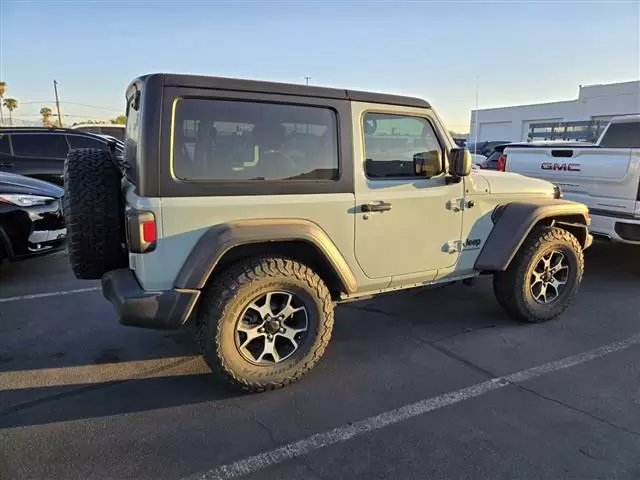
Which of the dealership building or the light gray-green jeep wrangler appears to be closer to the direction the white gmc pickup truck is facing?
the dealership building

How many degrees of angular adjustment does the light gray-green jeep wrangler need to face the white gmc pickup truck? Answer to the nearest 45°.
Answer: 0° — it already faces it

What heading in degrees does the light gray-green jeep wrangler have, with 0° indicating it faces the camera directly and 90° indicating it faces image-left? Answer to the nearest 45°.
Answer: approximately 225°

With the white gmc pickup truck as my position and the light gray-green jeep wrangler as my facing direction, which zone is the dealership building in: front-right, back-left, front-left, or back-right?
back-right

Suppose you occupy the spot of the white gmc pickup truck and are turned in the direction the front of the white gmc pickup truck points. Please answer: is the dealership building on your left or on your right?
on your left

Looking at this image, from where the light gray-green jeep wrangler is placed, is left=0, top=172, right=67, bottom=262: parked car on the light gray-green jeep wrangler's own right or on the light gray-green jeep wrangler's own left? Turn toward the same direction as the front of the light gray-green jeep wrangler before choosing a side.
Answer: on the light gray-green jeep wrangler's own left

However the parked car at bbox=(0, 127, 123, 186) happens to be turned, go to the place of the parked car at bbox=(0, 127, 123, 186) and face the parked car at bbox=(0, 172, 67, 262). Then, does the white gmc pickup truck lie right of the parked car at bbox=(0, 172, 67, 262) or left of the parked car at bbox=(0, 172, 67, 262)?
left

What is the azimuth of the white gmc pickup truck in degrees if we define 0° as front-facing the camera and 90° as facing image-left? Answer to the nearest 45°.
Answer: approximately 225°

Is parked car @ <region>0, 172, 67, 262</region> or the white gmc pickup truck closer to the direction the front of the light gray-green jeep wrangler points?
the white gmc pickup truck

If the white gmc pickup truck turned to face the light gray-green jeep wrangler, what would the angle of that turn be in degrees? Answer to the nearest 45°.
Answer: approximately 180°

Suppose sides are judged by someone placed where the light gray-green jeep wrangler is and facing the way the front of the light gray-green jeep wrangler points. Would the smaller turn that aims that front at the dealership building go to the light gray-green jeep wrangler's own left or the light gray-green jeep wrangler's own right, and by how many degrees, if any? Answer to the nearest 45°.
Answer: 0° — it already faces it
